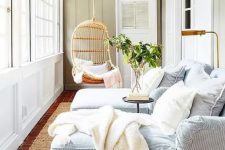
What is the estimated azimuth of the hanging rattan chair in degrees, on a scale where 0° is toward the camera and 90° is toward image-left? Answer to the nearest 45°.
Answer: approximately 0°

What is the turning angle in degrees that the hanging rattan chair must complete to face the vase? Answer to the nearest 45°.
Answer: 0° — it already faces it

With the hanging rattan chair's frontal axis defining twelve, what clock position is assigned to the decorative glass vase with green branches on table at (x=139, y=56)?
The decorative glass vase with green branches on table is roughly at 12 o'clock from the hanging rattan chair.

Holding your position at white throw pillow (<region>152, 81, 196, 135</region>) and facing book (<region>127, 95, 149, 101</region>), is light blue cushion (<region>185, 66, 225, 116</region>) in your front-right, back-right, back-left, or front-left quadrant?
back-right

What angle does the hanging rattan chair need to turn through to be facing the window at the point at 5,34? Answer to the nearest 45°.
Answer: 0° — it already faces it

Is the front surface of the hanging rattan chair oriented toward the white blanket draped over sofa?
yes

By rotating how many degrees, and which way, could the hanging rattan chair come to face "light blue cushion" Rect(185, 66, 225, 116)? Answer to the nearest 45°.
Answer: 0° — it already faces it
